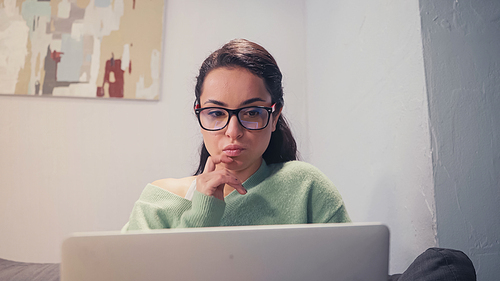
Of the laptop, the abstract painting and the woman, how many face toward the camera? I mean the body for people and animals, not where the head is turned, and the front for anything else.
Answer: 2

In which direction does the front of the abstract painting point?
toward the camera

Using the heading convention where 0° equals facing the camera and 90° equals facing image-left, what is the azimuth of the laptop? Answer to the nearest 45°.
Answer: approximately 180°

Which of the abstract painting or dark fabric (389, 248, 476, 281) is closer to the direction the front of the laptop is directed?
the abstract painting

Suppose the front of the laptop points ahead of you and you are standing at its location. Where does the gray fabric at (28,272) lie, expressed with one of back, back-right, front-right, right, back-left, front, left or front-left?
front-left

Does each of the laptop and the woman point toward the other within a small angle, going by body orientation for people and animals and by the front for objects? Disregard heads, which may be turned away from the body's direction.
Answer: yes

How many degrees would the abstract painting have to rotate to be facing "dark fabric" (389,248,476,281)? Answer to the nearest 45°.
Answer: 0° — it already faces it

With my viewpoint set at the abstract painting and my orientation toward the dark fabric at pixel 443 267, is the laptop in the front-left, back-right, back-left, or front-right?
front-right
